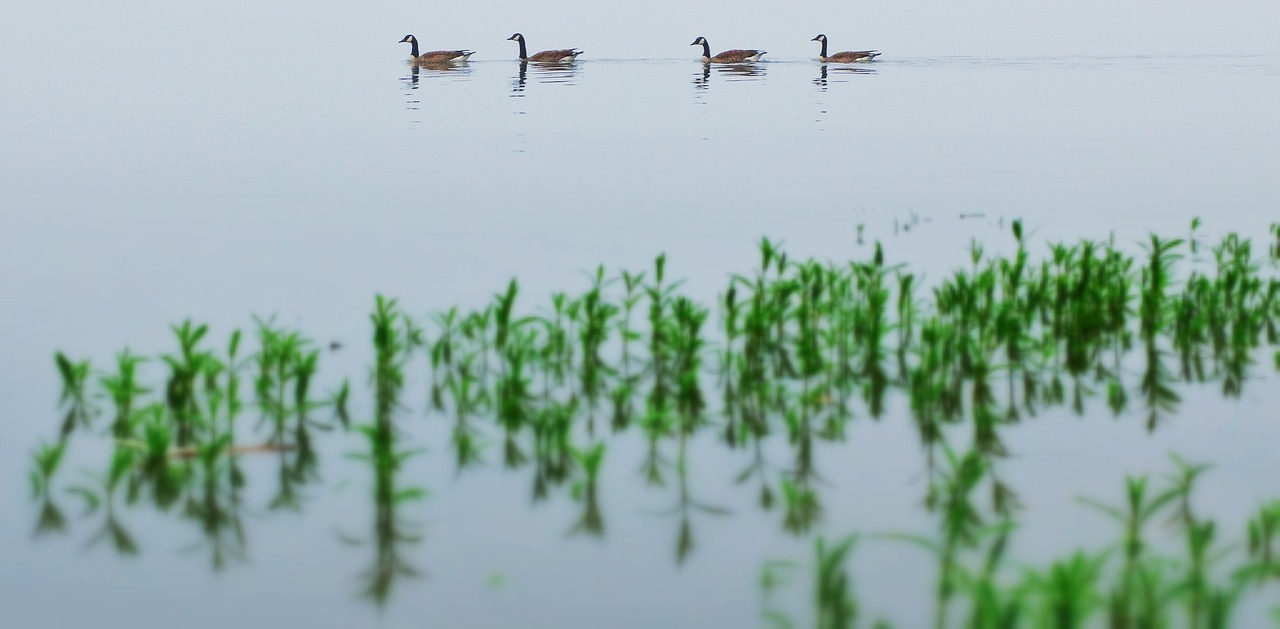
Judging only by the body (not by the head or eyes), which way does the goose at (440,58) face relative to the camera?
to the viewer's left
